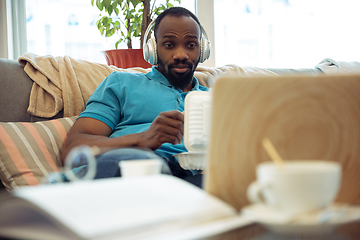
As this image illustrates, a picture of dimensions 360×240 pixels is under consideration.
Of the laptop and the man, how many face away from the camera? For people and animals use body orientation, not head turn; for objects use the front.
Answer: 1

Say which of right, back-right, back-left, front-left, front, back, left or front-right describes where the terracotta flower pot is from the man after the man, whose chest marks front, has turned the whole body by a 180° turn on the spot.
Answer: front-right

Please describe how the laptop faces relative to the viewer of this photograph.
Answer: facing away from the viewer

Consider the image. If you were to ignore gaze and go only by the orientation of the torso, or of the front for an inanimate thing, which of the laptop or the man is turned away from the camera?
the laptop

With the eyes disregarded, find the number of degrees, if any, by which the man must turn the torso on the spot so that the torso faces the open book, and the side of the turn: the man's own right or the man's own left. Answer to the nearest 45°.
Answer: approximately 45° to the man's own right

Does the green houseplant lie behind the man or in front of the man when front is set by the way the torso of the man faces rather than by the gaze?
behind
